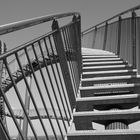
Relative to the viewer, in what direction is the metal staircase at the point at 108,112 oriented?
toward the camera
